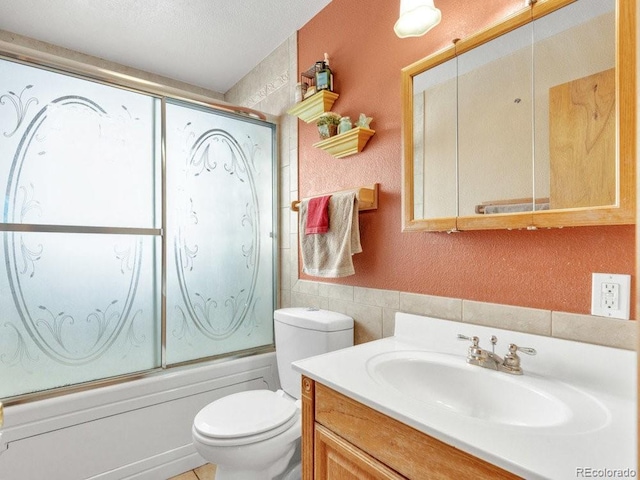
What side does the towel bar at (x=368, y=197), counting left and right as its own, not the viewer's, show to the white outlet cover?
left

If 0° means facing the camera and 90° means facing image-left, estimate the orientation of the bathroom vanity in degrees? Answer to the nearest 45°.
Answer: approximately 45°

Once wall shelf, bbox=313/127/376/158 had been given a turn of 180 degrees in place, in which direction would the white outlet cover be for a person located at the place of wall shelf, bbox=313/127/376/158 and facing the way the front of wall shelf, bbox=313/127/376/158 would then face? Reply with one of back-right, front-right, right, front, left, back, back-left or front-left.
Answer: right

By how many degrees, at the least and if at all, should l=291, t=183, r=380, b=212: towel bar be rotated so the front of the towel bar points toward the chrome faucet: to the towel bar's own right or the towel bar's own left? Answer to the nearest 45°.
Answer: approximately 90° to the towel bar's own left

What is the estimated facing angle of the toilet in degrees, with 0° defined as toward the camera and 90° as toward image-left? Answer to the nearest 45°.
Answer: approximately 45°

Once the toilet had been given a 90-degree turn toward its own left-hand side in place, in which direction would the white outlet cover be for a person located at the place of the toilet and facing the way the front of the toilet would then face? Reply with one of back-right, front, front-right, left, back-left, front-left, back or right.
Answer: front

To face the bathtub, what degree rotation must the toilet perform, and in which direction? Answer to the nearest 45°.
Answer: approximately 90° to its right
